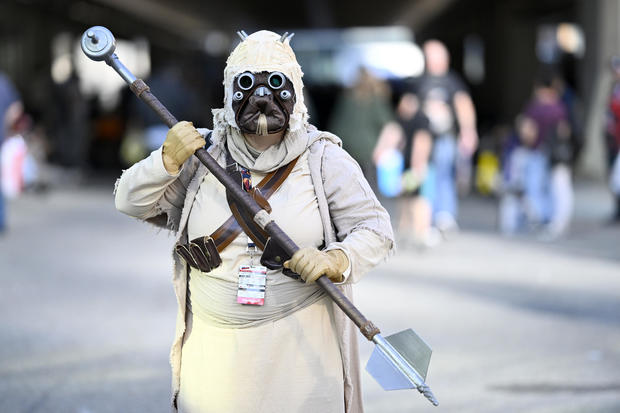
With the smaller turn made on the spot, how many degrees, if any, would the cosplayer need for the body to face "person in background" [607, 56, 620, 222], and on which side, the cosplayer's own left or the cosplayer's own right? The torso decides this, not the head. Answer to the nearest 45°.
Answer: approximately 135° to the cosplayer's own left

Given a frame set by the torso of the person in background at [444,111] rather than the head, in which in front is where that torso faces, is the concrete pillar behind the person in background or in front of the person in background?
behind

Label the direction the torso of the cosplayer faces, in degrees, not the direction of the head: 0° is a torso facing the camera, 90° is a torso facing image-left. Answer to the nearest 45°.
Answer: approximately 0°

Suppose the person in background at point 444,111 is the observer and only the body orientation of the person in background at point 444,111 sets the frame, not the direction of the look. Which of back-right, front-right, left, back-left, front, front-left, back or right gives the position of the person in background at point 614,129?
back-left

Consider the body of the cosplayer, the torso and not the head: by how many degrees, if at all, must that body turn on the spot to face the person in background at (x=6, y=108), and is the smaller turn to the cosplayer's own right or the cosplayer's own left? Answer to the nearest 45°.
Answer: approximately 180°

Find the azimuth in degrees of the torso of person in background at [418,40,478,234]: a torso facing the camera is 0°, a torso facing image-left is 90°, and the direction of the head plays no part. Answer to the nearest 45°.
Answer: approximately 0°

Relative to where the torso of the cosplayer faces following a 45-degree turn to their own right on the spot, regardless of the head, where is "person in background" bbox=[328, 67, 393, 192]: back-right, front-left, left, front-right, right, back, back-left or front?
back-right

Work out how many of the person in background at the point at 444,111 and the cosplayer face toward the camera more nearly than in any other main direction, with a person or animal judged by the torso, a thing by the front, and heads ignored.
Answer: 2
